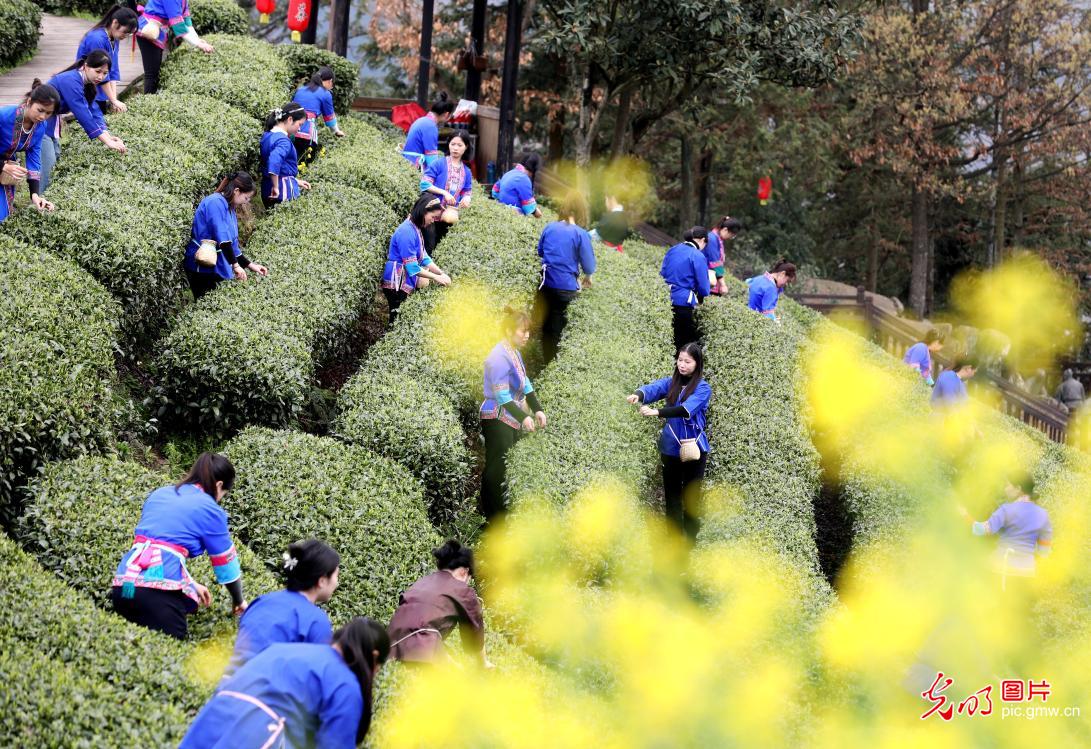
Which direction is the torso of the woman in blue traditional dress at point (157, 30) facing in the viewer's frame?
to the viewer's right

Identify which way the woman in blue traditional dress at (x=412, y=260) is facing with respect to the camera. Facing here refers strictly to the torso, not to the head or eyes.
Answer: to the viewer's right

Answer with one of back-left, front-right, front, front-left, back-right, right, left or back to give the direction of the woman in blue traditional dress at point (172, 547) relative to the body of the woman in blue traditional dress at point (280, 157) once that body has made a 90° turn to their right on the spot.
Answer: front

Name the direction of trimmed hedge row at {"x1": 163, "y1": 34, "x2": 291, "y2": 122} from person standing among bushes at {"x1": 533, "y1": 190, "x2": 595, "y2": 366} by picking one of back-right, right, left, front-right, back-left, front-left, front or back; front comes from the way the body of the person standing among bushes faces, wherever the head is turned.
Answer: left

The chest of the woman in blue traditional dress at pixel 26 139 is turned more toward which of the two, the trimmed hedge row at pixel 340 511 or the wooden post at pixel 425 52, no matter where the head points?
the trimmed hedge row

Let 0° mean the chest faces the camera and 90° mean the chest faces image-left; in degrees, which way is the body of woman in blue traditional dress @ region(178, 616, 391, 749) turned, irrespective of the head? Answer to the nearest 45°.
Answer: approximately 225°

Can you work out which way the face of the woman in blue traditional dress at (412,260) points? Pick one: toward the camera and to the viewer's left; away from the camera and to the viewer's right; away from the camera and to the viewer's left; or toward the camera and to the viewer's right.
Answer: toward the camera and to the viewer's right

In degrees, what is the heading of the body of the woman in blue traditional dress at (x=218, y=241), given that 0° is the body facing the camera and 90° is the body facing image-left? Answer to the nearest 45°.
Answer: approximately 270°

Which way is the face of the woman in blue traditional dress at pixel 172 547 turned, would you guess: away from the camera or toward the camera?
away from the camera
